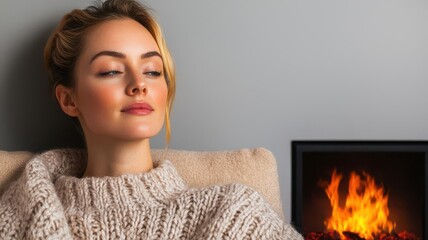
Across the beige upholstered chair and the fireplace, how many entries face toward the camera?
2

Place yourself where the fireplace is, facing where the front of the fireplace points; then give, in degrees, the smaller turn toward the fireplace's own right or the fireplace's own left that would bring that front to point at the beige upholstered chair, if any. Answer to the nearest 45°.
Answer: approximately 45° to the fireplace's own right

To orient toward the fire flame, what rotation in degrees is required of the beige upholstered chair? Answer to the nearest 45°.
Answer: approximately 135° to its left

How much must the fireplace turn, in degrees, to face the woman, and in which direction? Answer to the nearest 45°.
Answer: approximately 45° to its right

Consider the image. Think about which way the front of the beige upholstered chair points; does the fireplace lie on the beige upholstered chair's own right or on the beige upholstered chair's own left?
on the beige upholstered chair's own left
